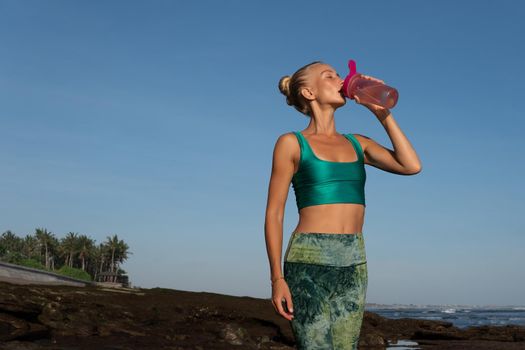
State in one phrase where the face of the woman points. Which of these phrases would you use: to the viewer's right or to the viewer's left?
to the viewer's right

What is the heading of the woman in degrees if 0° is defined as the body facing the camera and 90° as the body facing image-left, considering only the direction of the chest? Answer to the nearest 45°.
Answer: approximately 315°
